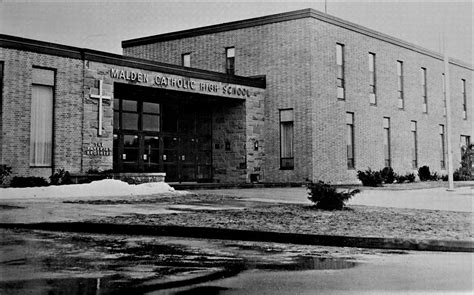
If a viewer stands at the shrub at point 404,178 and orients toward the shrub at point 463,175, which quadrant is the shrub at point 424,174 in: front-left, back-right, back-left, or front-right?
front-left

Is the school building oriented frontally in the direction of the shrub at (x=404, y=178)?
no

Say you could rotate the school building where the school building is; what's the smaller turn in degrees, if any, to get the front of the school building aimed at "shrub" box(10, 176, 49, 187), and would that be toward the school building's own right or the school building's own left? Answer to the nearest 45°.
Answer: approximately 90° to the school building's own right

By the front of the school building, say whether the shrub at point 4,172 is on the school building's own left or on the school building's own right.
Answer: on the school building's own right

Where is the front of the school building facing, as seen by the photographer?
facing the viewer and to the right of the viewer

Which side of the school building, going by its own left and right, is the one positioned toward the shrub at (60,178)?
right

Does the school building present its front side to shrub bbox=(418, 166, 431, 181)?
no
